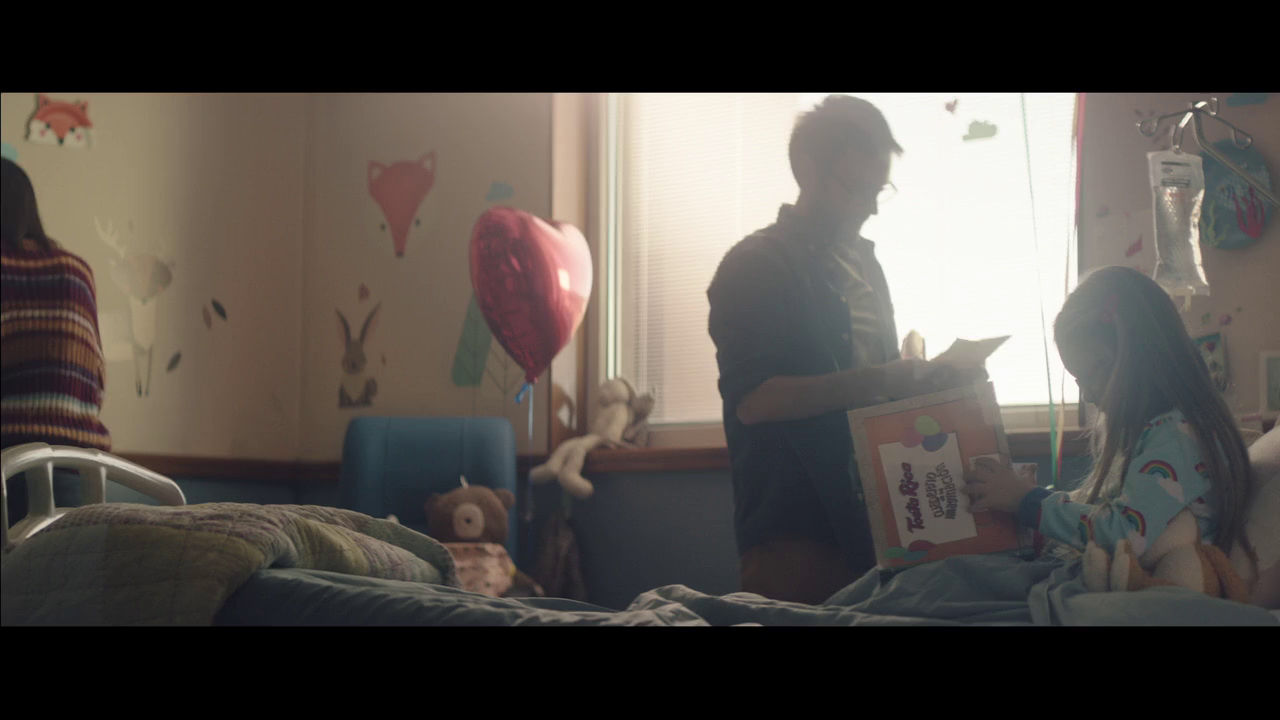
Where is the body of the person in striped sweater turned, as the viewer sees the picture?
away from the camera

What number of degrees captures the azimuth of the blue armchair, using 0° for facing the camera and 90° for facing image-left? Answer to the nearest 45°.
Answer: approximately 0°

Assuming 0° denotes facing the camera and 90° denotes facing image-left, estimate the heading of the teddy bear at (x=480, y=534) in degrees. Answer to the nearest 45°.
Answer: approximately 0°

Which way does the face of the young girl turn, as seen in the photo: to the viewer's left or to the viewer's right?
to the viewer's left

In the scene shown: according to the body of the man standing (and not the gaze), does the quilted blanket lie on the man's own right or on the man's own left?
on the man's own right

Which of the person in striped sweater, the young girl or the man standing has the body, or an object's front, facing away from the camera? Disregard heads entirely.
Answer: the person in striped sweater

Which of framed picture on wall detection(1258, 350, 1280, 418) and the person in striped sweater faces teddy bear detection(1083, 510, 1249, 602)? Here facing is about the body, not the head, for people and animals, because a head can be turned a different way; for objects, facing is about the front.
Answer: the framed picture on wall

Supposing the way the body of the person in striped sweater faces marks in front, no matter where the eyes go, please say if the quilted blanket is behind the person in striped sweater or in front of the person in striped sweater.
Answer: behind

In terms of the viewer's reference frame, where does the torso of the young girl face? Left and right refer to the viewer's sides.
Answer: facing to the left of the viewer

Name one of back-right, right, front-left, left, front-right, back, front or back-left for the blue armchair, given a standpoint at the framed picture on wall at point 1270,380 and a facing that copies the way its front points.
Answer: right
